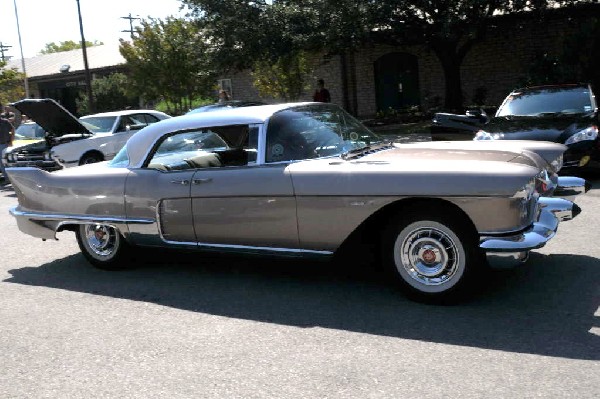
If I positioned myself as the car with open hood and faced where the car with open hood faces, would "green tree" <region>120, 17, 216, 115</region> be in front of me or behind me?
behind

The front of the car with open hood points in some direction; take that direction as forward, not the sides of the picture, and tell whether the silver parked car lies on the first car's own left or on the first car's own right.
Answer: on the first car's own left

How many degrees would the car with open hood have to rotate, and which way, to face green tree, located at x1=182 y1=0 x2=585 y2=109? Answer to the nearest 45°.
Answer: approximately 180°

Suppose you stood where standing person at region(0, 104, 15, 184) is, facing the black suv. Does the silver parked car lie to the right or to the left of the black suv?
right

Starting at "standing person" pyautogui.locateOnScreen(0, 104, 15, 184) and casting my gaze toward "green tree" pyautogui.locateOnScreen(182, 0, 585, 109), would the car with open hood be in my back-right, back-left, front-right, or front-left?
front-right

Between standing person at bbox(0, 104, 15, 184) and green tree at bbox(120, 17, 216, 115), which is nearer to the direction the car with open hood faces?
the standing person

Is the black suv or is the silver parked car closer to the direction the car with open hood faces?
the silver parked car

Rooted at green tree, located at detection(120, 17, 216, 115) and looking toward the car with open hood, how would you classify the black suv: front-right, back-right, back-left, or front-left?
front-left

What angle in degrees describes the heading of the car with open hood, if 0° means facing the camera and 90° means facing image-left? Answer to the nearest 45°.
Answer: approximately 45°
